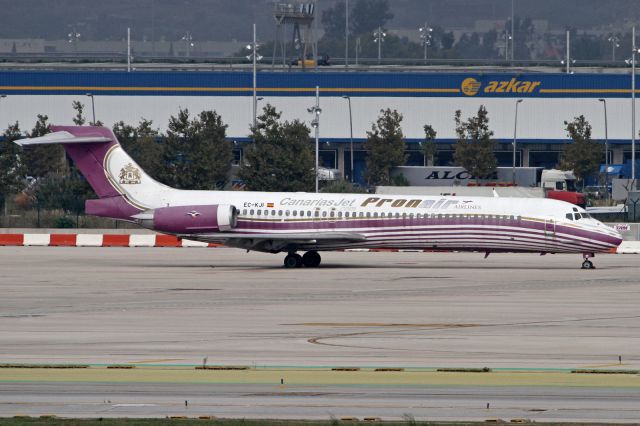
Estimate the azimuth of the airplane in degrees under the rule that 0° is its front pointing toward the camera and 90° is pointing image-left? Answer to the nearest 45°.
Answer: approximately 270°
